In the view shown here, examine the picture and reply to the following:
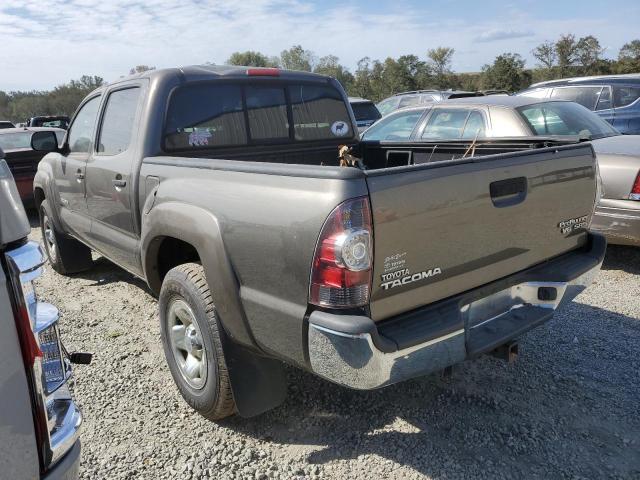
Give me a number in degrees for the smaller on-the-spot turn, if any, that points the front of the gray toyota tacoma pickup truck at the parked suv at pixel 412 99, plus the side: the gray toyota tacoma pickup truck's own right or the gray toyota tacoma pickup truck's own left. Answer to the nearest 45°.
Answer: approximately 45° to the gray toyota tacoma pickup truck's own right

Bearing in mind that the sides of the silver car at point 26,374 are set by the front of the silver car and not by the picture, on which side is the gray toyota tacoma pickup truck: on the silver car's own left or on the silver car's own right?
on the silver car's own right

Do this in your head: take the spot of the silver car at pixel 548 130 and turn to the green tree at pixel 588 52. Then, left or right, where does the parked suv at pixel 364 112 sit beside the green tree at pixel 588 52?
left

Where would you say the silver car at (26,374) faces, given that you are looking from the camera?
facing away from the viewer and to the left of the viewer

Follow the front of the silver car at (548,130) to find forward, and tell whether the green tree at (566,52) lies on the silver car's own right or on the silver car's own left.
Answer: on the silver car's own right

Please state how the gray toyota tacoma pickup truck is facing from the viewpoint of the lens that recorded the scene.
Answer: facing away from the viewer and to the left of the viewer

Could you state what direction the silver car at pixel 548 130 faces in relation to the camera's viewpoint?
facing away from the viewer and to the left of the viewer

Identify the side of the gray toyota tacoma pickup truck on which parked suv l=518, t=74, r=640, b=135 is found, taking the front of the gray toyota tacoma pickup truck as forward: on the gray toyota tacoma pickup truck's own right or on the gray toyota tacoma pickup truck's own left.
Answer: on the gray toyota tacoma pickup truck's own right
